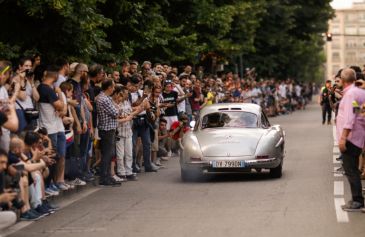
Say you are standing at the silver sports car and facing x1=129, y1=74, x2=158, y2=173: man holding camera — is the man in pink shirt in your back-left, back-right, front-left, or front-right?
back-left
